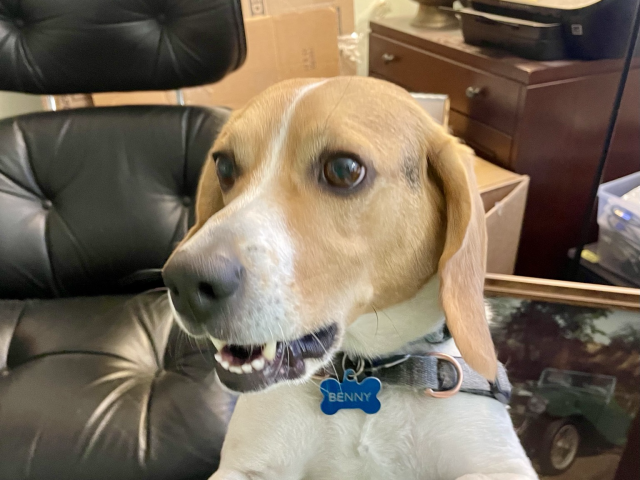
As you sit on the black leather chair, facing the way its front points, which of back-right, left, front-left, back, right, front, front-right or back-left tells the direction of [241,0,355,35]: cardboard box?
back-left

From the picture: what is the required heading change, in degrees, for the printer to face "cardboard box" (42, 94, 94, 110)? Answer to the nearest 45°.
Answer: approximately 45° to its right

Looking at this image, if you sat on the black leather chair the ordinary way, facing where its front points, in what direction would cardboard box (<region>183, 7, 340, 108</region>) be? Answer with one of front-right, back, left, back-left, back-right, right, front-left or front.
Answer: back-left

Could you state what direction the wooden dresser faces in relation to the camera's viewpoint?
facing the viewer and to the left of the viewer

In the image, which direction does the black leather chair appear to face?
toward the camera

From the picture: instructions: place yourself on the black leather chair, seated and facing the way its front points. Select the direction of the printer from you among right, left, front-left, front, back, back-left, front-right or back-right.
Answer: left

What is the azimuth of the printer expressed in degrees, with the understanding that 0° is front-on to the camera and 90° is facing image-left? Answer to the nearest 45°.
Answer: approximately 45°

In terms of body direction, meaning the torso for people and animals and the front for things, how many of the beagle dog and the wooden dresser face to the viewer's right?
0

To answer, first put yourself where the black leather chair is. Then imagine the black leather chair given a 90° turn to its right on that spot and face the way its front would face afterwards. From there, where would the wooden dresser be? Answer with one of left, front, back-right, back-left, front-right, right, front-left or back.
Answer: back

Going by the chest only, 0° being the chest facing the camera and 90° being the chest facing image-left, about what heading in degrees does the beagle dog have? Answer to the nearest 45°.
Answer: approximately 45°

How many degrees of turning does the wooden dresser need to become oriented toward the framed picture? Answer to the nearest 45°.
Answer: approximately 45° to its left

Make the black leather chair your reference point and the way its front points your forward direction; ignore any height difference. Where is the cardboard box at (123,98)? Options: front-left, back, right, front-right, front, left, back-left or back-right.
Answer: back
